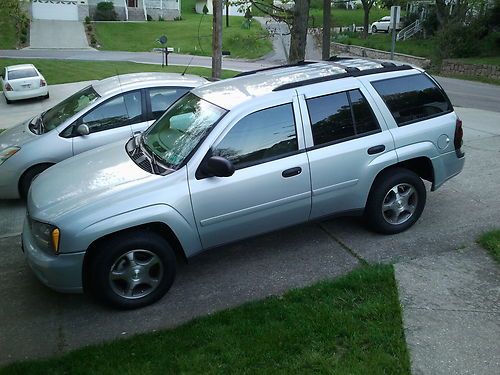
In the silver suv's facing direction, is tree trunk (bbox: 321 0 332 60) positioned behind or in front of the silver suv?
behind

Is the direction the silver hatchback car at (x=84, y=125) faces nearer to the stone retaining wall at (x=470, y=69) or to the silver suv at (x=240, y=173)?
the silver suv

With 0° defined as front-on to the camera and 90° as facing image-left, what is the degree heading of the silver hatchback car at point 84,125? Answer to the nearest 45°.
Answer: approximately 45°

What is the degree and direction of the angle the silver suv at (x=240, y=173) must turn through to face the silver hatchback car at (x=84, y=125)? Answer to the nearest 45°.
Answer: approximately 90° to its right

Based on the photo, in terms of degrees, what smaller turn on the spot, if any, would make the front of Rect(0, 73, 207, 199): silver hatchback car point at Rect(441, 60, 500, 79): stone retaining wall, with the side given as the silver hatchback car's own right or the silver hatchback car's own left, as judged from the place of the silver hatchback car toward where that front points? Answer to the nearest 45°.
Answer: approximately 180°

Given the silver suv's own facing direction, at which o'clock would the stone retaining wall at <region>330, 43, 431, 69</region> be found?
The stone retaining wall is roughly at 5 o'clock from the silver suv.

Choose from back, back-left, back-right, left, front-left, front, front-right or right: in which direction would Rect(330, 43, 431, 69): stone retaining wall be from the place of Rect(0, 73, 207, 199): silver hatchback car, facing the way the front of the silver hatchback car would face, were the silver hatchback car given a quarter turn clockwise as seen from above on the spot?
right

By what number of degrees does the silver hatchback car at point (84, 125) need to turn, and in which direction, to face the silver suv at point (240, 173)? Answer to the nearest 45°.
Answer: approximately 90° to its left

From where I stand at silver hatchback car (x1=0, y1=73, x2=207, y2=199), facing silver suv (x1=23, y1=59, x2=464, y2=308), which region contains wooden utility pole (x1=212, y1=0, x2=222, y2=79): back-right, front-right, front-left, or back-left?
back-left

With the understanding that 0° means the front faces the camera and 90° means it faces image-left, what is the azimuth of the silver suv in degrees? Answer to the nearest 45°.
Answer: approximately 45°
